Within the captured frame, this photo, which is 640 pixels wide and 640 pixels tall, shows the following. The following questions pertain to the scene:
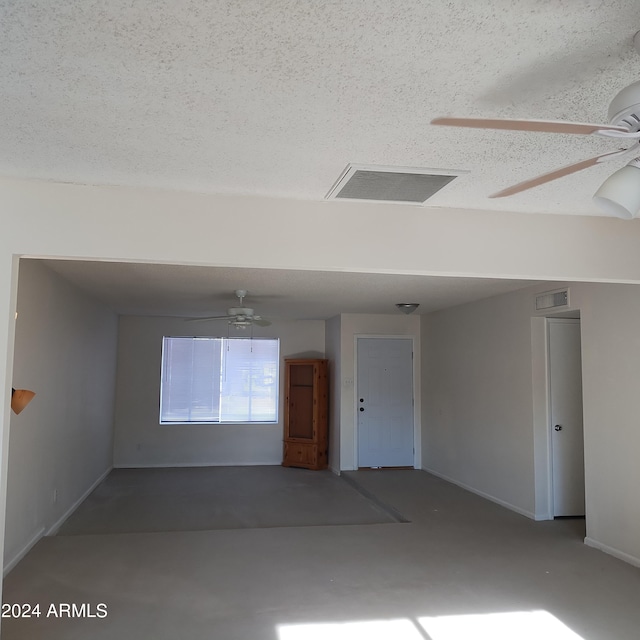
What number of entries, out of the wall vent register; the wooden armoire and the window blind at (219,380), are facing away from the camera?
0

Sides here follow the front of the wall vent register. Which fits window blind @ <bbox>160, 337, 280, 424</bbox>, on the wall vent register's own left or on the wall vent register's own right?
on the wall vent register's own right

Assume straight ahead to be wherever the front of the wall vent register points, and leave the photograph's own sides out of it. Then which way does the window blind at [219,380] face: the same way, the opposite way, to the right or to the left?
to the left

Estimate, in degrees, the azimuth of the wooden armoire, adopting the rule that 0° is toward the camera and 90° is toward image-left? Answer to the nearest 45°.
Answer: approximately 45°

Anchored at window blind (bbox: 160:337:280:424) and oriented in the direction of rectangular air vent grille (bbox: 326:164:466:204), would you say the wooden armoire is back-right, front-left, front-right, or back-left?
front-left

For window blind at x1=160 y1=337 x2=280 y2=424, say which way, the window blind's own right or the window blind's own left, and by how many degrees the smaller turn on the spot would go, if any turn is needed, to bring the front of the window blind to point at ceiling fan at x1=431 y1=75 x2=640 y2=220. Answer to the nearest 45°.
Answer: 0° — it already faces it

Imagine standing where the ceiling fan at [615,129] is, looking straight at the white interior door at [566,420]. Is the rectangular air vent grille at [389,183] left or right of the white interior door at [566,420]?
left

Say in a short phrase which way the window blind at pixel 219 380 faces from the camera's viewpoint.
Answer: facing the viewer

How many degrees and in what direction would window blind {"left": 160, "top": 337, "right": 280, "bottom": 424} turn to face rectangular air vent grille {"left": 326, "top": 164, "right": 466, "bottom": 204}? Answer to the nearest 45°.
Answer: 0° — it already faces it

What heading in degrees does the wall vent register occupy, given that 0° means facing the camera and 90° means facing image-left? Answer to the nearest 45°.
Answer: approximately 45°

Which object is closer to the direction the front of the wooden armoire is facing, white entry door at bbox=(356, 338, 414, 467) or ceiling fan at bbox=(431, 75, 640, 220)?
the ceiling fan

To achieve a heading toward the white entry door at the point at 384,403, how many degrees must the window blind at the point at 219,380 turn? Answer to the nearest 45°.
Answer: approximately 45° to its left

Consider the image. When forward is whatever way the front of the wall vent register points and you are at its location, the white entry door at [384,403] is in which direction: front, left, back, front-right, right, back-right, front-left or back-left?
right

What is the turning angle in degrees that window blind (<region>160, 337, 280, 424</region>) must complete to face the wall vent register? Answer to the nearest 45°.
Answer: approximately 45° to its left

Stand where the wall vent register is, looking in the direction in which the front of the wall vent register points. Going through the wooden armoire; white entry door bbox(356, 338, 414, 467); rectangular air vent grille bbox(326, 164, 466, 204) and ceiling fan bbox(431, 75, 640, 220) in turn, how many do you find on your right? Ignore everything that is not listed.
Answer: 2

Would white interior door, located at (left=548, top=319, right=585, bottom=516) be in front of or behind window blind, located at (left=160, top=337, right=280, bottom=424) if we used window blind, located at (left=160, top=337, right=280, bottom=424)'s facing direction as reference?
in front

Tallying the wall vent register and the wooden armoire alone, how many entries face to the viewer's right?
0

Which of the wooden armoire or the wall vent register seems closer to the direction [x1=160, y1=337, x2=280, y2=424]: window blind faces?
the wall vent register
